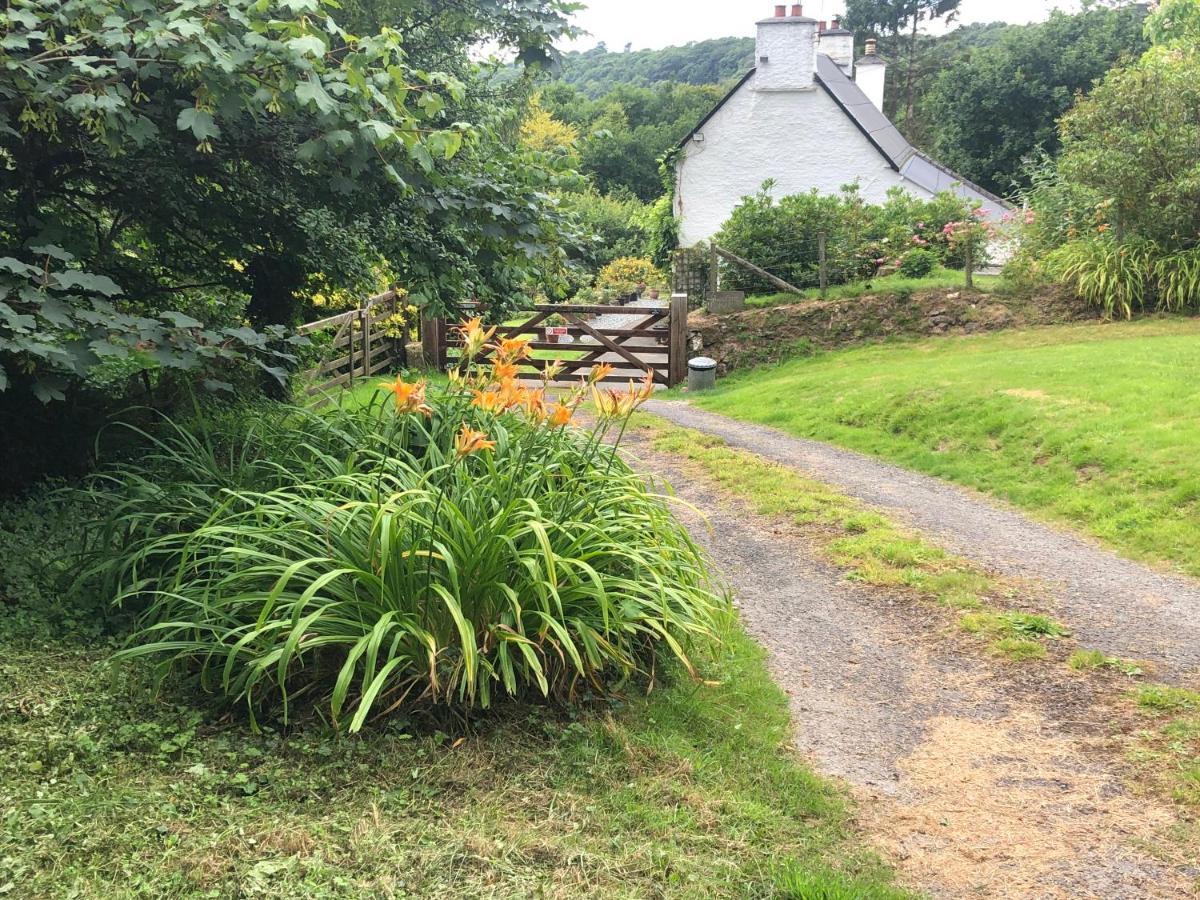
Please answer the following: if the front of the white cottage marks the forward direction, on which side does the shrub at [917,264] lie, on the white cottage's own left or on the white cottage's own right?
on the white cottage's own left
